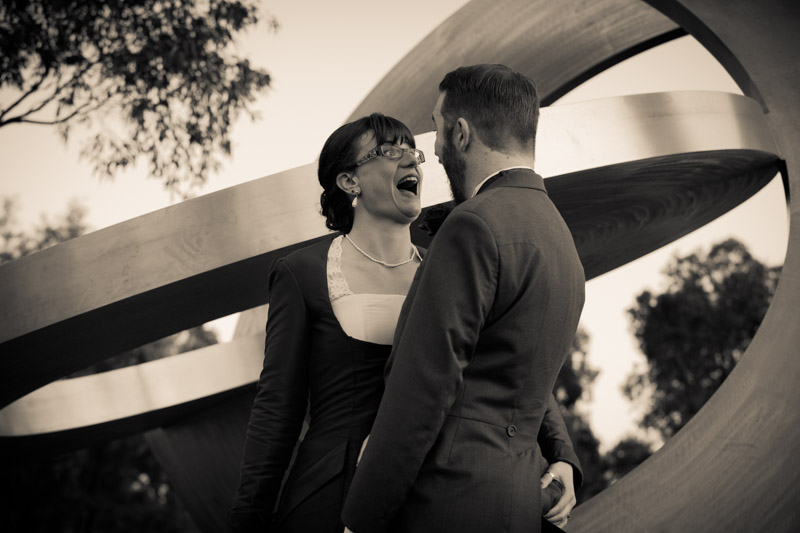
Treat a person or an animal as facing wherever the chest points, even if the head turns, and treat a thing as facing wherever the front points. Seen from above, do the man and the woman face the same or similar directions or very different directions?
very different directions

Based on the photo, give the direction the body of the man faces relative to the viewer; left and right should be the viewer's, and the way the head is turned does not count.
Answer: facing away from the viewer and to the left of the viewer

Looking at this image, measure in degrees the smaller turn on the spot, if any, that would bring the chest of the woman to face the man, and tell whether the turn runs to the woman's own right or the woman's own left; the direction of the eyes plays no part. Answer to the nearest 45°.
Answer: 0° — they already face them

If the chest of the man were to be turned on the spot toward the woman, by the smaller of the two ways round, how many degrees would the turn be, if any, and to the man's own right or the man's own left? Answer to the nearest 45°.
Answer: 0° — they already face them

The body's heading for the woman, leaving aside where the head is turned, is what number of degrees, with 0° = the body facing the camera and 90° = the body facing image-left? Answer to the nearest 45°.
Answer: approximately 315°
